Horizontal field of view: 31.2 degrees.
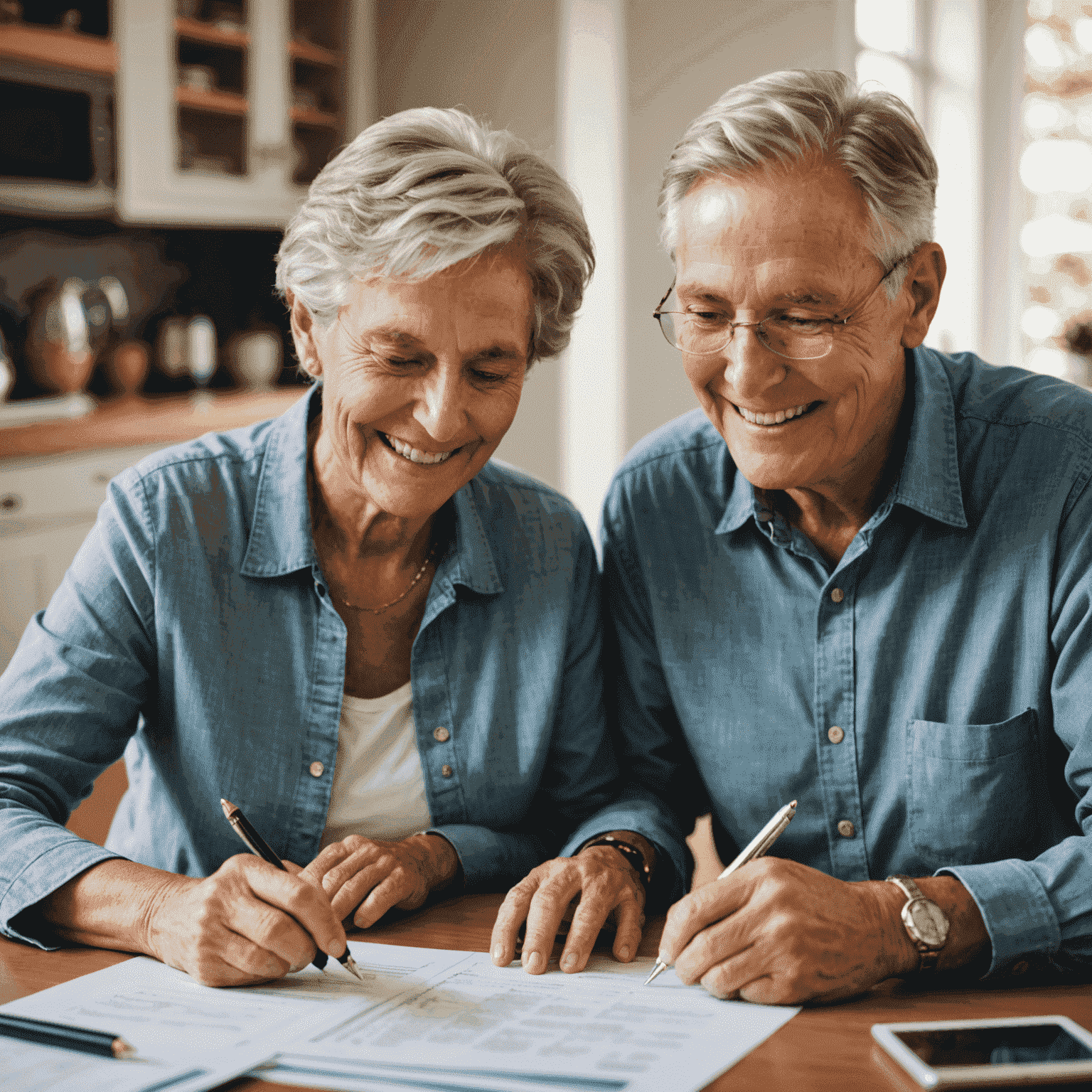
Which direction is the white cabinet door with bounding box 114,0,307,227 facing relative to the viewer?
toward the camera

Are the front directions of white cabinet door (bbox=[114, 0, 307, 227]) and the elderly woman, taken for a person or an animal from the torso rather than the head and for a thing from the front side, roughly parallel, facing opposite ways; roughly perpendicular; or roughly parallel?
roughly parallel

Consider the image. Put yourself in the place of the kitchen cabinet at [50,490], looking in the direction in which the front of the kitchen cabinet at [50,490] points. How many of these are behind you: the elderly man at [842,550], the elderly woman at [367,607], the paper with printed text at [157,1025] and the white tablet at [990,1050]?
0

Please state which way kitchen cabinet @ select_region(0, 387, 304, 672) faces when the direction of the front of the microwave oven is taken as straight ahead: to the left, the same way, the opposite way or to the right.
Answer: the same way

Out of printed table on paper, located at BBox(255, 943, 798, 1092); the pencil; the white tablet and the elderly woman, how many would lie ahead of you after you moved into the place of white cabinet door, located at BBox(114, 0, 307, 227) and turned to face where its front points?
4

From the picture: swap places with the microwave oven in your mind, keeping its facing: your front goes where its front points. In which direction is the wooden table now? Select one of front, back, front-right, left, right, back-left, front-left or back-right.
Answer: front-right

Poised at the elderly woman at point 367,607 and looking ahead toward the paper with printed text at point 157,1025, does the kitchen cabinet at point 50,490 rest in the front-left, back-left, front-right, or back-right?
back-right

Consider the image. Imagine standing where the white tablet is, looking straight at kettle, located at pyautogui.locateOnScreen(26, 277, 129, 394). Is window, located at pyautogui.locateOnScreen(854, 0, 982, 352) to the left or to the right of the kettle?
right

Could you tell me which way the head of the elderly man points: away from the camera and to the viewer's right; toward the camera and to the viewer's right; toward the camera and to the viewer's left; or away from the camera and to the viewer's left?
toward the camera and to the viewer's left

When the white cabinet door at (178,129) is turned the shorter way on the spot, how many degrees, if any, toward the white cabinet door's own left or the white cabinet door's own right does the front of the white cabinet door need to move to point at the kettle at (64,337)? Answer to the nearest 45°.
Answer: approximately 45° to the white cabinet door's own right

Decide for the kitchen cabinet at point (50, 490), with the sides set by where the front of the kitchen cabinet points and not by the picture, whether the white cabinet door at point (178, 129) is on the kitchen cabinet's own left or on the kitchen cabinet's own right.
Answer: on the kitchen cabinet's own left

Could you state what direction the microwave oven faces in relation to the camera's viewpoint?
facing the viewer and to the right of the viewer

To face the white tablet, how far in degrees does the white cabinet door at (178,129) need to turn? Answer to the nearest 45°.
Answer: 0° — it already faces it

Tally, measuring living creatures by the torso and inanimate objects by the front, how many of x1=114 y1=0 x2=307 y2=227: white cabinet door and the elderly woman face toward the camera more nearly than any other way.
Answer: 2
